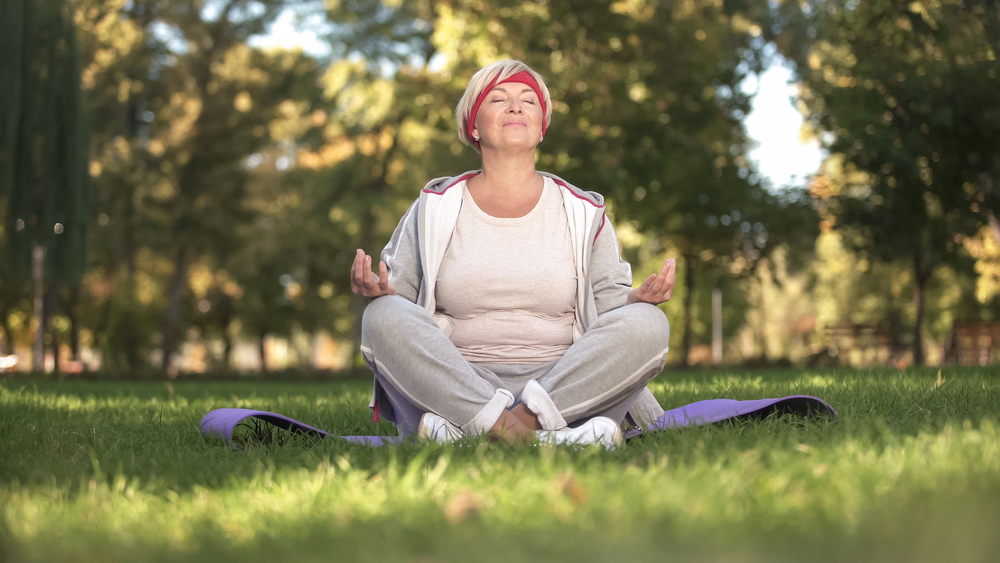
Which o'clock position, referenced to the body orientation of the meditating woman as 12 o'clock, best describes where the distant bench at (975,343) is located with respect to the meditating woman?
The distant bench is roughly at 7 o'clock from the meditating woman.

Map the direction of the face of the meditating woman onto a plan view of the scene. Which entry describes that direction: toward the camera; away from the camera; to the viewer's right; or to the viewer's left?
toward the camera

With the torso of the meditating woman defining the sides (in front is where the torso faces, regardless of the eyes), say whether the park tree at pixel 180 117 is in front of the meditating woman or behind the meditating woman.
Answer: behind

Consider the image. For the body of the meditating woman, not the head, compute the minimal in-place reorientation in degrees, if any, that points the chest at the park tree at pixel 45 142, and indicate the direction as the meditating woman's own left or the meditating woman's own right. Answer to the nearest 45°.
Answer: approximately 135° to the meditating woman's own right

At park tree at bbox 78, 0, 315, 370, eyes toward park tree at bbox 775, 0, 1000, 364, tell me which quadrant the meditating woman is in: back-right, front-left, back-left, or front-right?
front-right

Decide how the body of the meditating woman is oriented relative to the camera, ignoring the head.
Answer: toward the camera

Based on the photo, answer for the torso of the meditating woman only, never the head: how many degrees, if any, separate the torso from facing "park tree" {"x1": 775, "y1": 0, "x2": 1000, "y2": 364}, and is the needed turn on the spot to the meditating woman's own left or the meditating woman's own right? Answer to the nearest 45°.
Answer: approximately 135° to the meditating woman's own left

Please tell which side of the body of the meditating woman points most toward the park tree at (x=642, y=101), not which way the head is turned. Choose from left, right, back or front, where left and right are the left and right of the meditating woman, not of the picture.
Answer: back
